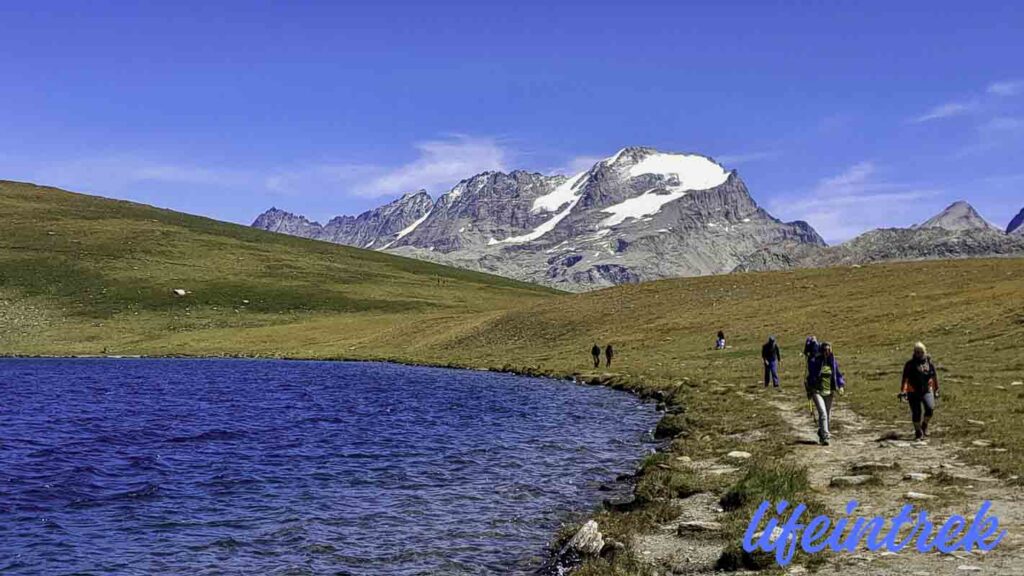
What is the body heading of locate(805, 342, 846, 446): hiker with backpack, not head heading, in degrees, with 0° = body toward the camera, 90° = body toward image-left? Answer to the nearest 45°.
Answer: approximately 0°

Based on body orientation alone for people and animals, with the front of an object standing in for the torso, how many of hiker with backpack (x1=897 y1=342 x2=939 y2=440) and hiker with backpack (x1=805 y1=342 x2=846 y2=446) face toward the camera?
2

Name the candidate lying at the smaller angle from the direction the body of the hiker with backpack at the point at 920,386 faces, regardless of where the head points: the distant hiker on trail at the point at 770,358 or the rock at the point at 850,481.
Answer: the rock

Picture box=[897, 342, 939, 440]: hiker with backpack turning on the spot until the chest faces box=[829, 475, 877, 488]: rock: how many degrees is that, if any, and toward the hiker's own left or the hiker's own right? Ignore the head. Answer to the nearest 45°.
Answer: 0° — they already face it

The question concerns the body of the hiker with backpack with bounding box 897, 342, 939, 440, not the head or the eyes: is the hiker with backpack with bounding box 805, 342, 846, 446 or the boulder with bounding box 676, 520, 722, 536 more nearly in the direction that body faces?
the boulder
